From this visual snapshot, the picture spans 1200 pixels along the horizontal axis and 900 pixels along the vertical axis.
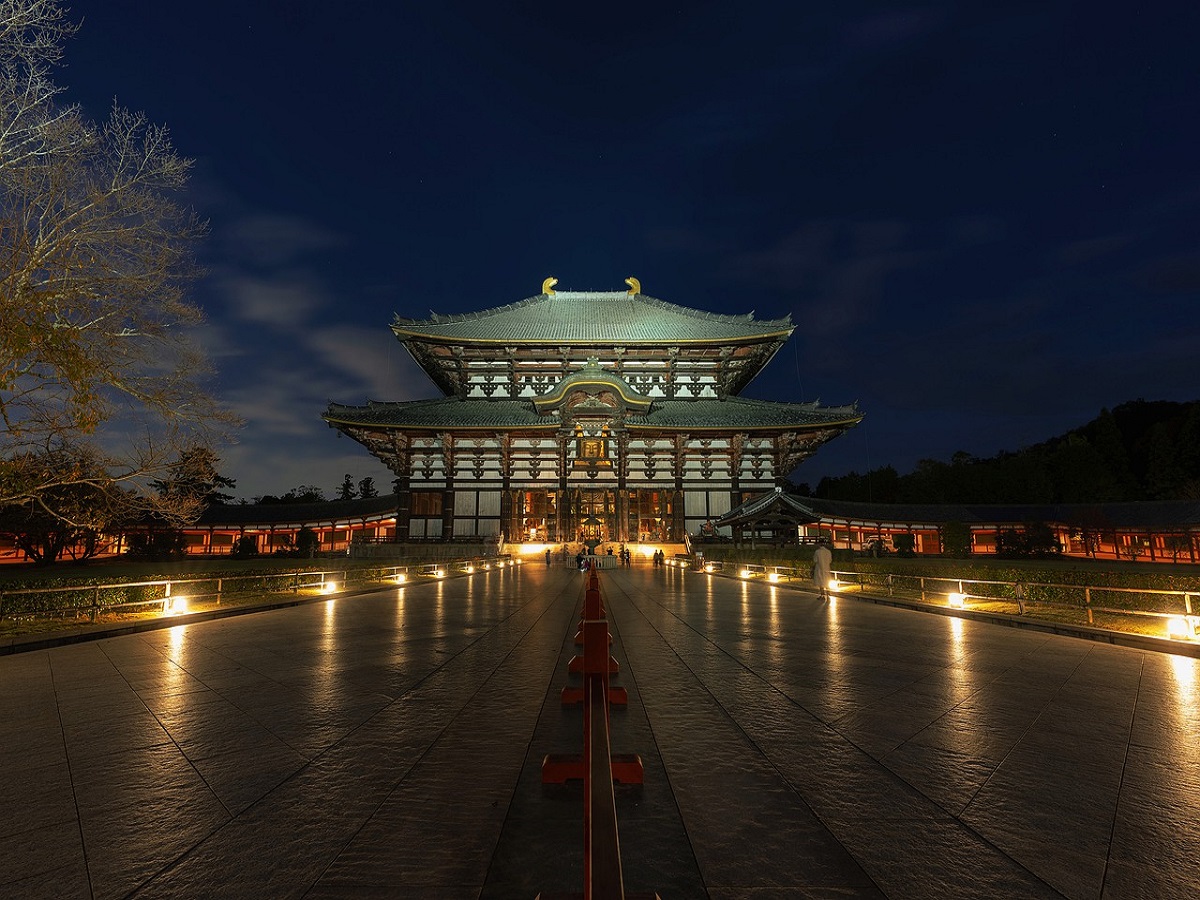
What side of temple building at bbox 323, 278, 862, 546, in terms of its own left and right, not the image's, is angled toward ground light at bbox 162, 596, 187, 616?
front

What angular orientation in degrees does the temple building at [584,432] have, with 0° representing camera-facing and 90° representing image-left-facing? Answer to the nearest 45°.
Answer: approximately 0°

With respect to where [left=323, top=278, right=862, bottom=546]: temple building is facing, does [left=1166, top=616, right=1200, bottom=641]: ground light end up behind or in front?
in front
